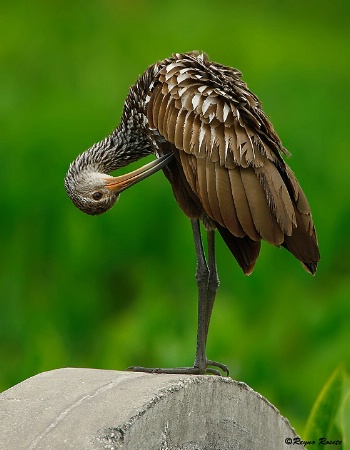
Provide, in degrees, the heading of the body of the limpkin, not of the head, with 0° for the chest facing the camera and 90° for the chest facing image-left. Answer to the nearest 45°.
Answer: approximately 90°
